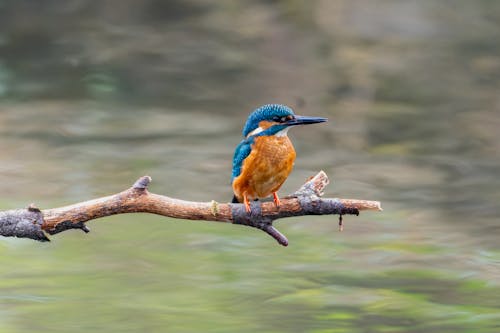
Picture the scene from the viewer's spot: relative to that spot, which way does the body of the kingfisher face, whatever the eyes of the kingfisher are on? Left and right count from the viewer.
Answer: facing the viewer and to the right of the viewer
